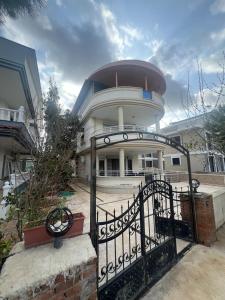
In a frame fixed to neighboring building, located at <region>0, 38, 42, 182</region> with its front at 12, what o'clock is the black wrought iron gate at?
The black wrought iron gate is roughly at 1 o'clock from the neighboring building.

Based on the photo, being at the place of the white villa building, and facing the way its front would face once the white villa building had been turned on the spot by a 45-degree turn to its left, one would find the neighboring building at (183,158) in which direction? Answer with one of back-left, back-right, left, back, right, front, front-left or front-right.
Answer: left

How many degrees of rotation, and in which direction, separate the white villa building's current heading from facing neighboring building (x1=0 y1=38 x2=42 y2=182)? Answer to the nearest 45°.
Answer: approximately 45° to its right

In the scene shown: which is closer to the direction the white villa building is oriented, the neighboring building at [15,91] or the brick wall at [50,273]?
the brick wall

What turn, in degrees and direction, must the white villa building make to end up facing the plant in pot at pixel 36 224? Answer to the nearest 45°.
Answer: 0° — it already faces it

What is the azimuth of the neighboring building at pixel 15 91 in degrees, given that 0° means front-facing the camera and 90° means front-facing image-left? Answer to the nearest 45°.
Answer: approximately 315°

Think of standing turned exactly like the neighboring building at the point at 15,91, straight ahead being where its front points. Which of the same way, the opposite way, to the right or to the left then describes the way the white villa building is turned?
to the right
